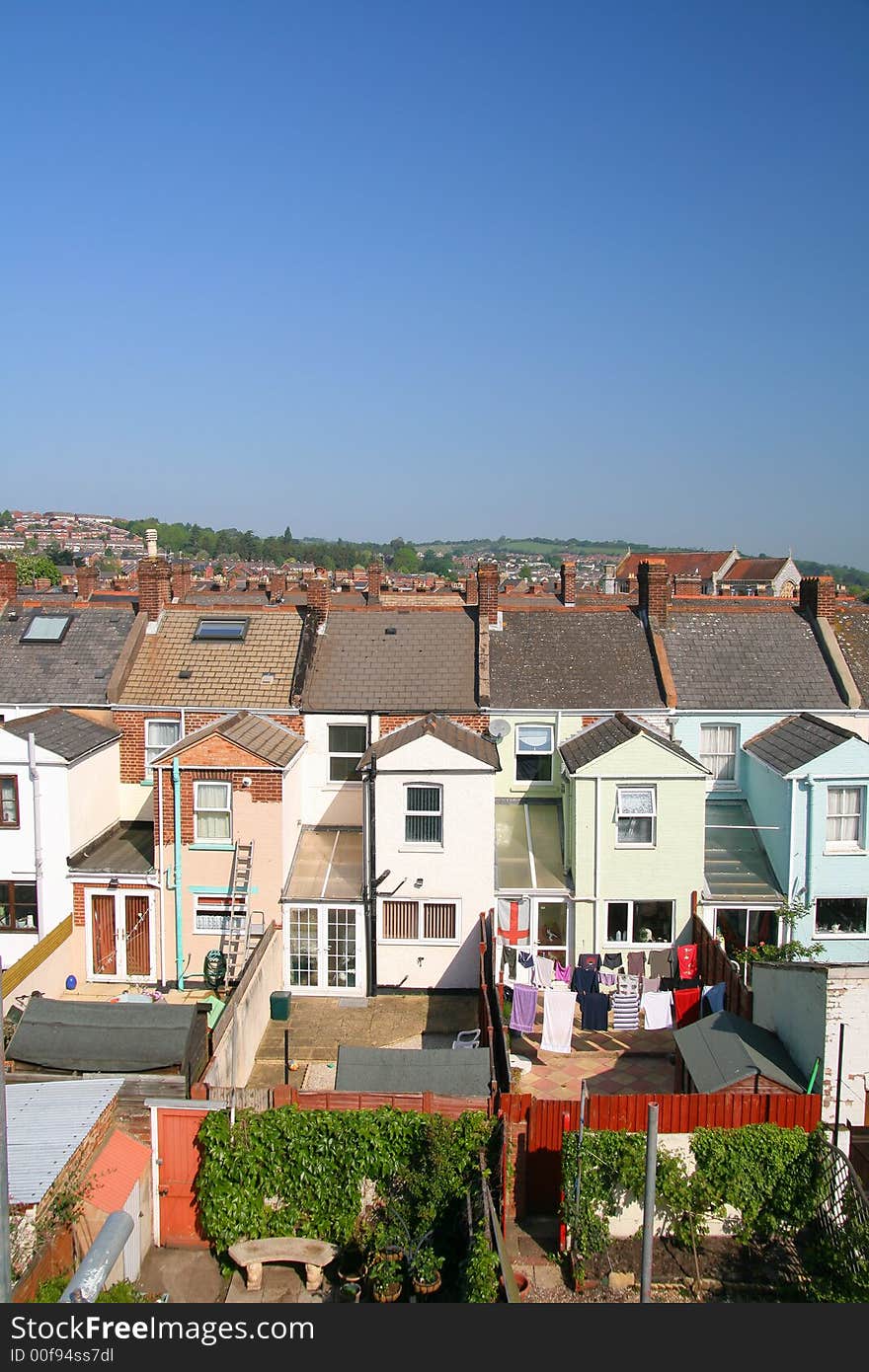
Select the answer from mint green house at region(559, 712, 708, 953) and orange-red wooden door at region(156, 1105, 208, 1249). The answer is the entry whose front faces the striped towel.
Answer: the mint green house

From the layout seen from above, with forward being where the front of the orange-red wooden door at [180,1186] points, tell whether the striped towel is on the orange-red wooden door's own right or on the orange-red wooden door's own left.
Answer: on the orange-red wooden door's own left

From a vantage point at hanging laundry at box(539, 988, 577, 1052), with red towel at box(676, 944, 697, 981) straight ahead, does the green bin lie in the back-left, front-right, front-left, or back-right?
back-left

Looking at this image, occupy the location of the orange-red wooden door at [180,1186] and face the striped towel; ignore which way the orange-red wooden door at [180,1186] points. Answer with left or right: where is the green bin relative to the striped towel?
left

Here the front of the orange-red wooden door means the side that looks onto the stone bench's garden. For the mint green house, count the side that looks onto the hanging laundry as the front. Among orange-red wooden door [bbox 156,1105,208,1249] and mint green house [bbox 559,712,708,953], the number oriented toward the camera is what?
2

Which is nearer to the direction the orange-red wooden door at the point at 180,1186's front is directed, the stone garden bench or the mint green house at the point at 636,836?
the stone garden bench

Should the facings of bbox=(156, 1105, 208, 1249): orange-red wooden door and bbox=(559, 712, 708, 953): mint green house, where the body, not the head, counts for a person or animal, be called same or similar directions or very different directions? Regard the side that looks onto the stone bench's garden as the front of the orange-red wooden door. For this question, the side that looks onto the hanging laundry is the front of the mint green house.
same or similar directions

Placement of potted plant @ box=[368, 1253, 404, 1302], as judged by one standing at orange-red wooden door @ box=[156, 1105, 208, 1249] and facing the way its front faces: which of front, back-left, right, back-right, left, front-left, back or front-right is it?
front-left

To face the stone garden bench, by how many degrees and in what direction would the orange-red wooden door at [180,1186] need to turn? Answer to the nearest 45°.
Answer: approximately 45° to its left

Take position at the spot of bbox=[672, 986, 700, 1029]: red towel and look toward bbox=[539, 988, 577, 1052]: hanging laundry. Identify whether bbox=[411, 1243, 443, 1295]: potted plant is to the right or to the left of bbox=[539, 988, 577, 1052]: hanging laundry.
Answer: left

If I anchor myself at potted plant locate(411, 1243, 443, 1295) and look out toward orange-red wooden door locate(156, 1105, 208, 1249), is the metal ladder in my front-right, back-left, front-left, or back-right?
front-right

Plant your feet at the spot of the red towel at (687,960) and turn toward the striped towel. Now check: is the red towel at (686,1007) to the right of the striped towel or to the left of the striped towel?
left

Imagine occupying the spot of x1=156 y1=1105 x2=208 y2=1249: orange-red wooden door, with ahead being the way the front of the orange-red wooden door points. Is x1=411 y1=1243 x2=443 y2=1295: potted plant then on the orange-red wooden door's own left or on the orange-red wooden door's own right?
on the orange-red wooden door's own left
